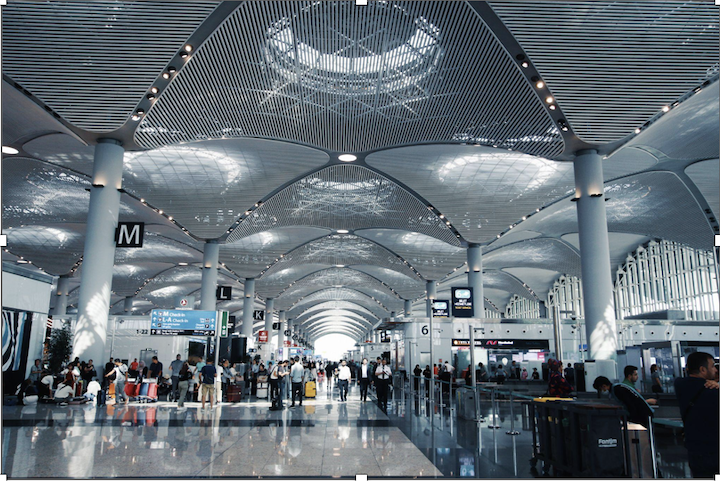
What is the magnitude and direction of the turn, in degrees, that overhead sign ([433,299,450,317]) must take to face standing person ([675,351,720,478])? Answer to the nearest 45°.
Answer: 0° — it already faces them

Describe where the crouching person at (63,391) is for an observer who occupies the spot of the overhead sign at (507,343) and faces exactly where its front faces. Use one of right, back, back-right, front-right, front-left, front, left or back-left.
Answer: front-right

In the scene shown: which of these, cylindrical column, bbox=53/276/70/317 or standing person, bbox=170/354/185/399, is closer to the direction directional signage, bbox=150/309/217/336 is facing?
the standing person

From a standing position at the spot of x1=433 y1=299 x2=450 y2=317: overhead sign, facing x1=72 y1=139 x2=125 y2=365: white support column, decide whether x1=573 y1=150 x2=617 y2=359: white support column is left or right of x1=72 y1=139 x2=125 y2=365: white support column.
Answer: left

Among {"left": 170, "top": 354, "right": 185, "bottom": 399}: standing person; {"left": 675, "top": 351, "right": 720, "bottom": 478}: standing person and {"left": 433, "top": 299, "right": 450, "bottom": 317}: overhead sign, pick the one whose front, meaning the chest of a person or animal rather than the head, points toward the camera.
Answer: the overhead sign

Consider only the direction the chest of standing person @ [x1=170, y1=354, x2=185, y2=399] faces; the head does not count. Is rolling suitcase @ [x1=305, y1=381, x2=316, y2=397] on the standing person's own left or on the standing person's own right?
on the standing person's own right

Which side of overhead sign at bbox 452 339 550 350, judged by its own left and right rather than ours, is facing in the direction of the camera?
front

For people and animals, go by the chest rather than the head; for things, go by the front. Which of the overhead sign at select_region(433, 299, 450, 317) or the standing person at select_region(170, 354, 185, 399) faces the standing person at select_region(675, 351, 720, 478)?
the overhead sign

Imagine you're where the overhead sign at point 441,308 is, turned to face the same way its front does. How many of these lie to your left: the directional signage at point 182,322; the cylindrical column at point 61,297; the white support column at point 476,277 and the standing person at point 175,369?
1

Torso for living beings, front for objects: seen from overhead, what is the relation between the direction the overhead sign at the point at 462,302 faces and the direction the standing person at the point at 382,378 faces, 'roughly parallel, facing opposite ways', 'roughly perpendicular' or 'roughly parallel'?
roughly parallel

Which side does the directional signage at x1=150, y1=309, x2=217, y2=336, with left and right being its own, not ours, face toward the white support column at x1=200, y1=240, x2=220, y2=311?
back

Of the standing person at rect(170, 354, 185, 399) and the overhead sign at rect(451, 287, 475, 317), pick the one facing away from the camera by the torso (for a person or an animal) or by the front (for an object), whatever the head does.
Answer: the standing person

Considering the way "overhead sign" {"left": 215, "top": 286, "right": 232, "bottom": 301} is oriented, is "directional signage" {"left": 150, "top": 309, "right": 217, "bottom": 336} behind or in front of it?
in front

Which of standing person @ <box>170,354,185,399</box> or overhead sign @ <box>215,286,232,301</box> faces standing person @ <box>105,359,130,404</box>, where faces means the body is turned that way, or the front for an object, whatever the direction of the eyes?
the overhead sign
